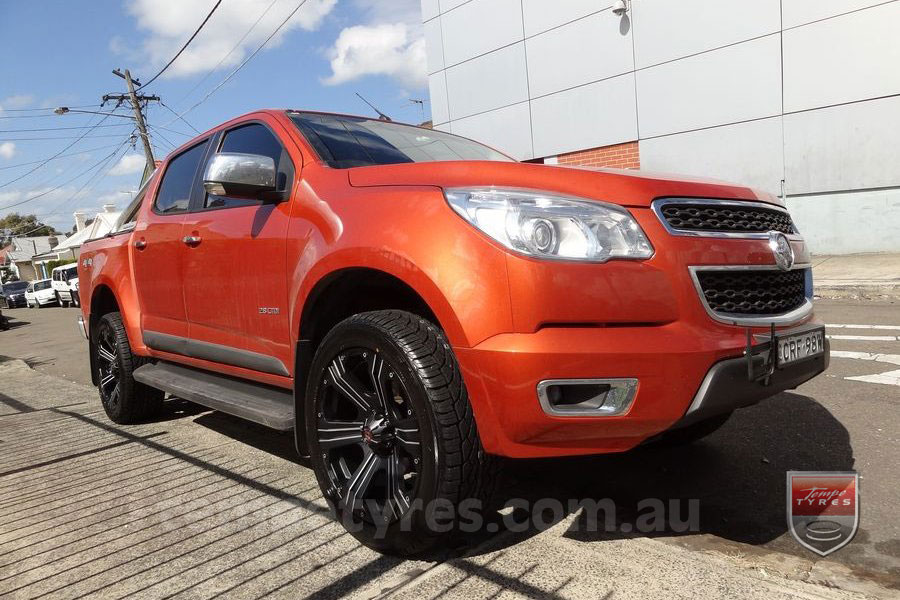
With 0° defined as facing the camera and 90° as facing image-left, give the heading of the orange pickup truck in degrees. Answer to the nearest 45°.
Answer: approximately 315°

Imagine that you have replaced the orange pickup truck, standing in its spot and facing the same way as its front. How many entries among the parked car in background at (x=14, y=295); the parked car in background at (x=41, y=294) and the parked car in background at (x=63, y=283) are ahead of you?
0

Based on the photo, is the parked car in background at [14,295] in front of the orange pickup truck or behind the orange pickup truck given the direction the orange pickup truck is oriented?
behind

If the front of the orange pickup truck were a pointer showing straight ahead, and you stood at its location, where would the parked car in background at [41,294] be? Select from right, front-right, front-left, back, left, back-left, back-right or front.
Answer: back

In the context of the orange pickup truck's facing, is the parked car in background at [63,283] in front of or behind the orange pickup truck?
behind
